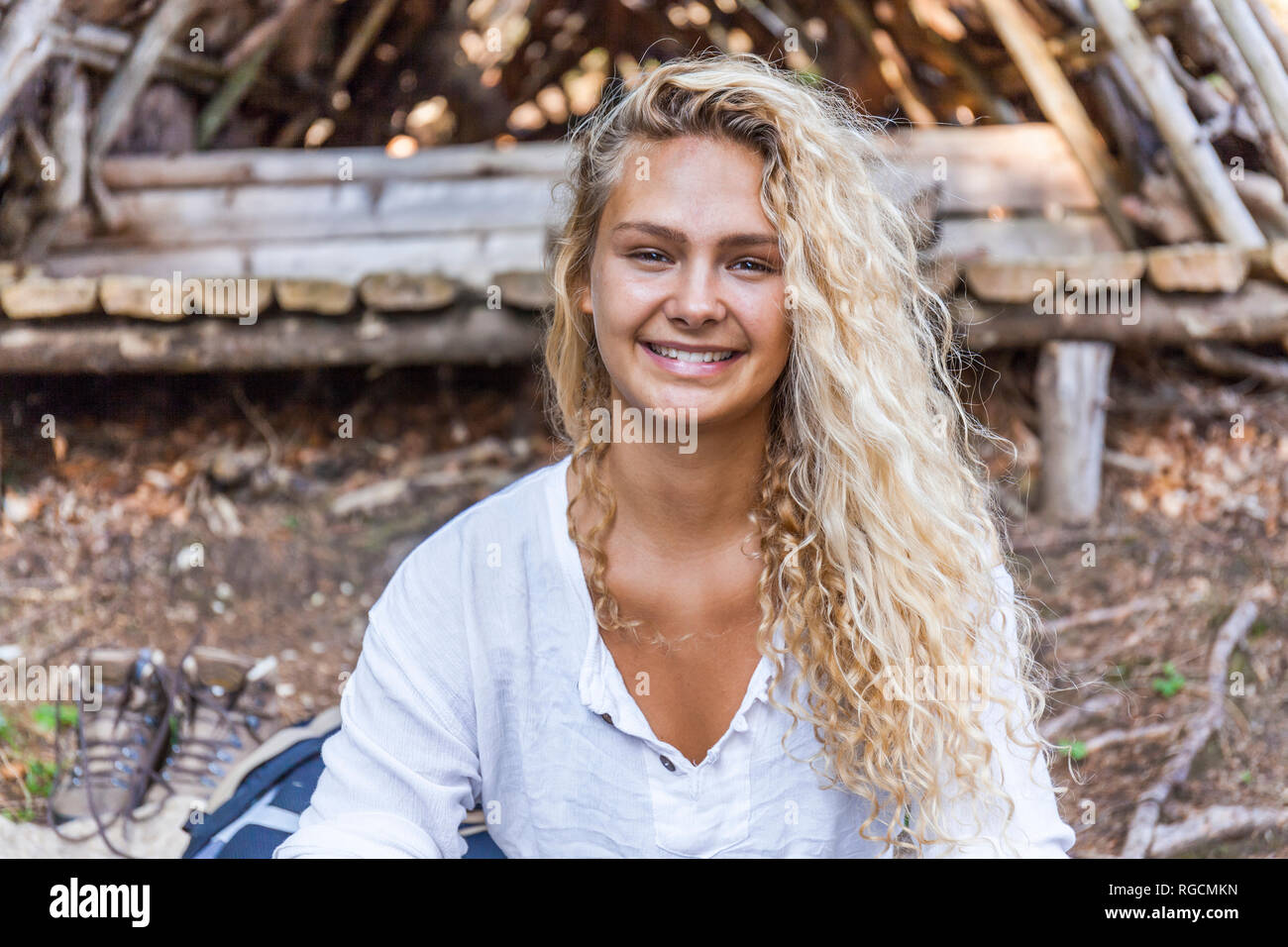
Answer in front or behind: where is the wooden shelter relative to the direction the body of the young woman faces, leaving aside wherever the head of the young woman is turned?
behind

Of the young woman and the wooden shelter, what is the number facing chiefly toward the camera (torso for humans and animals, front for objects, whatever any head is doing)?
2

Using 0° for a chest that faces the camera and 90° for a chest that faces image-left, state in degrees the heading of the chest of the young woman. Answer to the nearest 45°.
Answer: approximately 0°

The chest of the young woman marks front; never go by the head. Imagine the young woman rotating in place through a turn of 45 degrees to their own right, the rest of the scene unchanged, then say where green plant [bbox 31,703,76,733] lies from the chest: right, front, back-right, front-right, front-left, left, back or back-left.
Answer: right

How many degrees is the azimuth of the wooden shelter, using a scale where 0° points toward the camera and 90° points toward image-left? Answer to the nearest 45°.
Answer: approximately 0°

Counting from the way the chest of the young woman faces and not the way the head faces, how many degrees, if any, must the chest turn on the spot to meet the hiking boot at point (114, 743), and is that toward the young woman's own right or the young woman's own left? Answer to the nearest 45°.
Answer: approximately 135° to the young woman's own right
